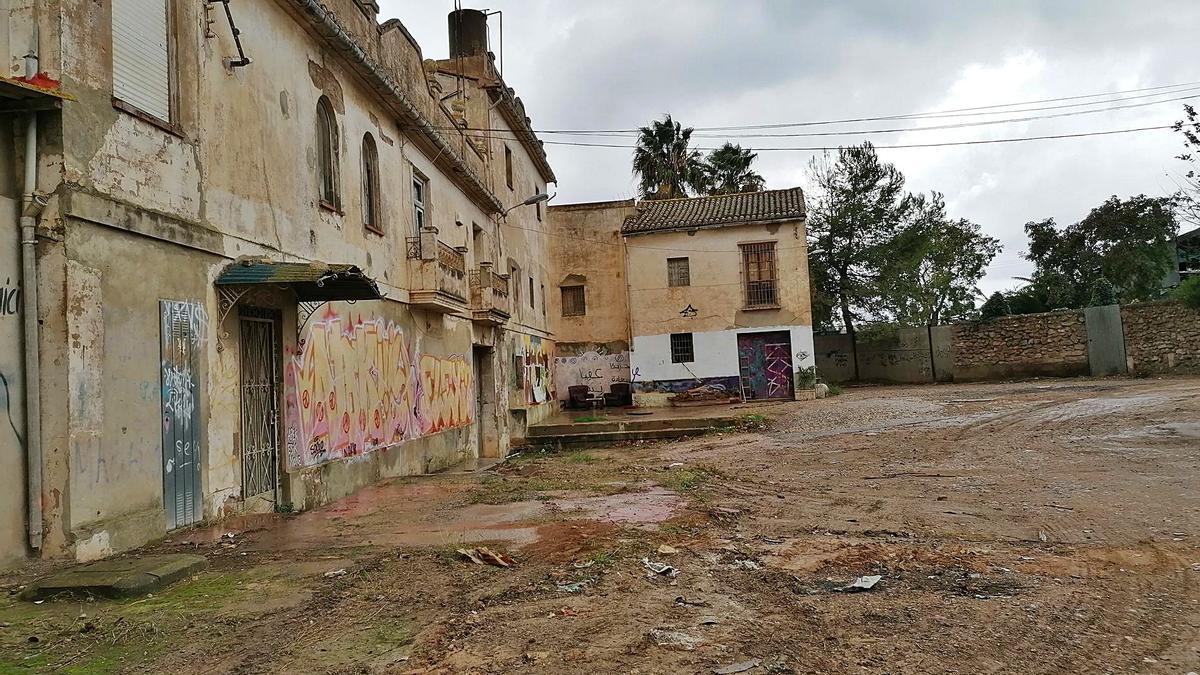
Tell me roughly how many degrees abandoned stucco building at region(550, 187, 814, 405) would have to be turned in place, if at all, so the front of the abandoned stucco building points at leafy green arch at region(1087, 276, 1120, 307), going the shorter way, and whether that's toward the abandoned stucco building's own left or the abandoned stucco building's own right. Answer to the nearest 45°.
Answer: approximately 135° to the abandoned stucco building's own left

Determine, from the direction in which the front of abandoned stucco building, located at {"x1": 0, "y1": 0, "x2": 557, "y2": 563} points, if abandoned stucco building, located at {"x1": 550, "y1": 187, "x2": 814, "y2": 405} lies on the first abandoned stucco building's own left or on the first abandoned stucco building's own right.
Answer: on the first abandoned stucco building's own left

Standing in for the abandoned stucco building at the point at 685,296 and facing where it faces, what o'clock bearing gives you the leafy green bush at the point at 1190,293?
The leafy green bush is roughly at 9 o'clock from the abandoned stucco building.

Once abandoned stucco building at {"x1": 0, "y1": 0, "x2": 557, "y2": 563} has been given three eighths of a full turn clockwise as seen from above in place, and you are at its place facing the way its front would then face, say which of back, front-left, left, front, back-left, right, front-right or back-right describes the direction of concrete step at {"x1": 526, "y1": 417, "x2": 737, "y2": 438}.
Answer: back-right

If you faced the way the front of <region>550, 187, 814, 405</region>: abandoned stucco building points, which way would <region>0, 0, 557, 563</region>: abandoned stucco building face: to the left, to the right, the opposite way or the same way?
to the left

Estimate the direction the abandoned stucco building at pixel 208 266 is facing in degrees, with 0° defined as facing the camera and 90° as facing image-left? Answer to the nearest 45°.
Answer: approximately 315°

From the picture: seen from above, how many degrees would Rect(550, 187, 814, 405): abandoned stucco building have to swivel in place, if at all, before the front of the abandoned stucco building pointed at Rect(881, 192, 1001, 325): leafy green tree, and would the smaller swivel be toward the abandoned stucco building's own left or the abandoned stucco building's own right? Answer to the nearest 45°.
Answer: approximately 135° to the abandoned stucco building's own left

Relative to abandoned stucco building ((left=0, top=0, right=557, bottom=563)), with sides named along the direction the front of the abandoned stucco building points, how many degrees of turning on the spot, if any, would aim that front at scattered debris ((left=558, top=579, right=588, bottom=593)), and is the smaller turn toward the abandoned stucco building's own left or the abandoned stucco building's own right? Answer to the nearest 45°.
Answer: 0° — it already faces it
